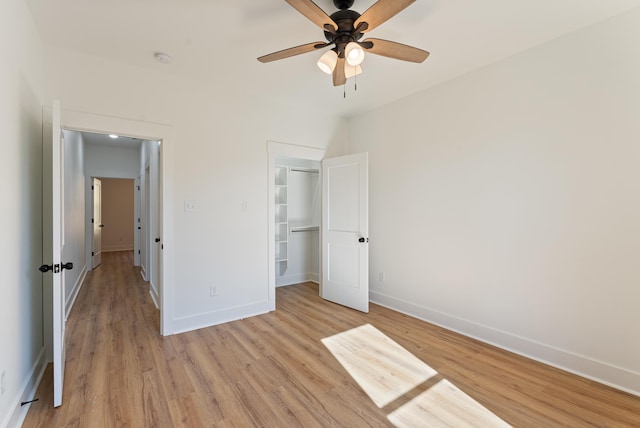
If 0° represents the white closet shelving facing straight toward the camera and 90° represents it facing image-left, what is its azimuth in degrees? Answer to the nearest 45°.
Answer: approximately 315°

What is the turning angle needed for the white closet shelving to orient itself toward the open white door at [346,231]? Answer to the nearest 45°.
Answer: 0° — it already faces it

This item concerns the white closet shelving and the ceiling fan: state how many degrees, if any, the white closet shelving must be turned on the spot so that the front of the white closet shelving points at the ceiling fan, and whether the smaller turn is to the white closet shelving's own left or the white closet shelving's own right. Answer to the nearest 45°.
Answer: approximately 45° to the white closet shelving's own right

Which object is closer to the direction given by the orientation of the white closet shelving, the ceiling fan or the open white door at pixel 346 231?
the open white door

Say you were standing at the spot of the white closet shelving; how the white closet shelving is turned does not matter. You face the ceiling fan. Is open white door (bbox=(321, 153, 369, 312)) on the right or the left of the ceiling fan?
left
